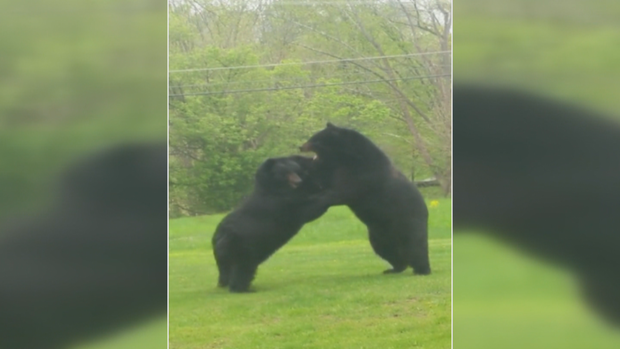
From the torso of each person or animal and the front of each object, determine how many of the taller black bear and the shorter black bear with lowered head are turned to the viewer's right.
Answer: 1

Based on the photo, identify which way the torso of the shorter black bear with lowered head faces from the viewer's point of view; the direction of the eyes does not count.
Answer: to the viewer's right

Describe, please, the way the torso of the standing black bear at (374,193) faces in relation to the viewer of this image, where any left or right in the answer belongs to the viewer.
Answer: facing to the left of the viewer

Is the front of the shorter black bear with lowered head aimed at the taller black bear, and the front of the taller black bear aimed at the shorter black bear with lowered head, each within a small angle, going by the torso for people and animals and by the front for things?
yes

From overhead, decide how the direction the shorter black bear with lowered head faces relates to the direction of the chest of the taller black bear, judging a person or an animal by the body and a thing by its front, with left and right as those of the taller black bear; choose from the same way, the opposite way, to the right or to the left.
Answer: the opposite way
